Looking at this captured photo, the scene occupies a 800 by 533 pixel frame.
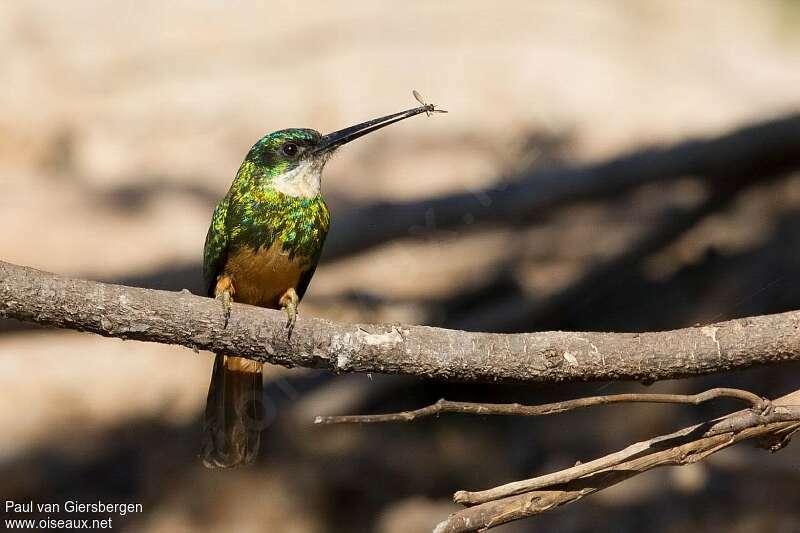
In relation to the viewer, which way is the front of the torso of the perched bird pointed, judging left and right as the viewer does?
facing the viewer and to the right of the viewer

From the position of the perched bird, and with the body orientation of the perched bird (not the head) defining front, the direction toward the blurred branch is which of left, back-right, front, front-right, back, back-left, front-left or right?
left

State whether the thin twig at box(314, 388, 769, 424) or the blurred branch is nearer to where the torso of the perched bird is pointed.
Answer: the thin twig
